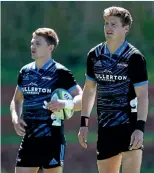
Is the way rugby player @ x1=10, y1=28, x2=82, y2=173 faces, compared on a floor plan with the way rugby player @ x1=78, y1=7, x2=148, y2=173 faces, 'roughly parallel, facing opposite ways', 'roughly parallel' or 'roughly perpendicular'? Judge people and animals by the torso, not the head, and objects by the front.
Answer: roughly parallel

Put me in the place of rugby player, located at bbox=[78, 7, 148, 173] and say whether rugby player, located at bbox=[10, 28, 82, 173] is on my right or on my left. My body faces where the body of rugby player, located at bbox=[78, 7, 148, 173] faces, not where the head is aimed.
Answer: on my right

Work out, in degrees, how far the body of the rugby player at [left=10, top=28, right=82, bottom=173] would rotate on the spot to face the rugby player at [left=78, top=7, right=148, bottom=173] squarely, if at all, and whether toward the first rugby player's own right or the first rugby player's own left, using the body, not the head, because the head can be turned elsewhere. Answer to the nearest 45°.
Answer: approximately 90° to the first rugby player's own left

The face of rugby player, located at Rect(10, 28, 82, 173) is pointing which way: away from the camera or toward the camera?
toward the camera

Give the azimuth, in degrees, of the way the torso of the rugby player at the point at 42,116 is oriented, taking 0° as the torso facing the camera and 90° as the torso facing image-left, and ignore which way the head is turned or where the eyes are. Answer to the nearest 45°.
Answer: approximately 45°

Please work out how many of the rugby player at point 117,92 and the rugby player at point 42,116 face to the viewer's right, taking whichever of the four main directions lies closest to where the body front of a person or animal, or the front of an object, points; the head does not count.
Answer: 0

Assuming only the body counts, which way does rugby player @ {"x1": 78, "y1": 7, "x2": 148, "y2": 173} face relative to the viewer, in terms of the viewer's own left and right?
facing the viewer and to the left of the viewer

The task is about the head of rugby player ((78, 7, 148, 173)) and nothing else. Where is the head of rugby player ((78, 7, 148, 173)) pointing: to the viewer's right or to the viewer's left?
to the viewer's left
